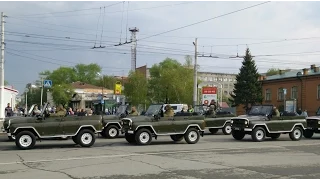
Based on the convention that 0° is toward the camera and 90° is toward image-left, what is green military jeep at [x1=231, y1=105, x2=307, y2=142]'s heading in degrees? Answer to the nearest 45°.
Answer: approximately 45°

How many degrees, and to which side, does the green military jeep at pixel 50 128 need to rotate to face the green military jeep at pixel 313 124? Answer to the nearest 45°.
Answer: approximately 180°

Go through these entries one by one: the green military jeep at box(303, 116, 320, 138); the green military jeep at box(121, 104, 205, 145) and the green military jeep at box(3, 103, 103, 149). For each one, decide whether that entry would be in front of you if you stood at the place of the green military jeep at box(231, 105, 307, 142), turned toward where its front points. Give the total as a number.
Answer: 2
